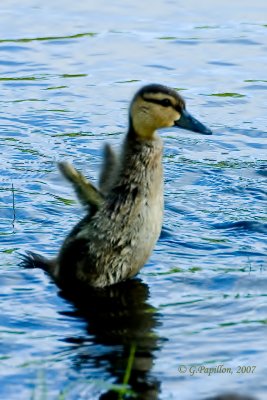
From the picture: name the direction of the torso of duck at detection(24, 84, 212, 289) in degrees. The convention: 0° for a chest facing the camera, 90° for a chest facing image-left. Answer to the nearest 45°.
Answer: approximately 270°
